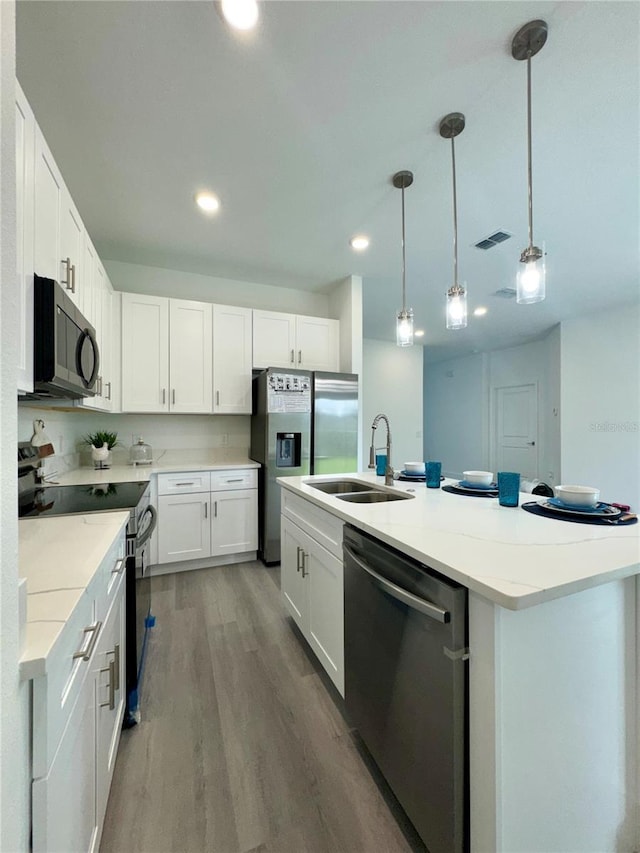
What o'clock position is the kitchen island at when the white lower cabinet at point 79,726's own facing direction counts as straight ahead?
The kitchen island is roughly at 11 o'clock from the white lower cabinet.

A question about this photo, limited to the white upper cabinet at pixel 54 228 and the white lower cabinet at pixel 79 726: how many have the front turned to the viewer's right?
2

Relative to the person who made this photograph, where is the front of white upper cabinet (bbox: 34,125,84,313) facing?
facing to the right of the viewer

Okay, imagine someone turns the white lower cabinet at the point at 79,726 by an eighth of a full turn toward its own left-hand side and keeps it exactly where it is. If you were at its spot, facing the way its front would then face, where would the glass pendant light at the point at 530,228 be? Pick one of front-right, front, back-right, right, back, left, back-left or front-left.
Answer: front-right

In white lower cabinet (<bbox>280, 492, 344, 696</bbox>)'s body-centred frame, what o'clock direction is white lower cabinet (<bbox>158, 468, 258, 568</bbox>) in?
white lower cabinet (<bbox>158, 468, 258, 568</bbox>) is roughly at 2 o'clock from white lower cabinet (<bbox>280, 492, 344, 696</bbox>).

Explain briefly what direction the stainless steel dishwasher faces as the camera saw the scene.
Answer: facing the viewer and to the left of the viewer

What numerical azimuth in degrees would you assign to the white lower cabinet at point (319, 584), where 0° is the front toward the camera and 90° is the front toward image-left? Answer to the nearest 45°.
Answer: approximately 90°

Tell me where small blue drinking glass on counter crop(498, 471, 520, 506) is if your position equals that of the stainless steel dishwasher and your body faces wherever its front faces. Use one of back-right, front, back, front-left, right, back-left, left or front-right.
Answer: back

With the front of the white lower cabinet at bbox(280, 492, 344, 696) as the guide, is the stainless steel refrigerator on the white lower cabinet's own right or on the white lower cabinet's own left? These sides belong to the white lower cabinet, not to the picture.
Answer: on the white lower cabinet's own right

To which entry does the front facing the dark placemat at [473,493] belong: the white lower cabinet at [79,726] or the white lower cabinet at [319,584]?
the white lower cabinet at [79,726]

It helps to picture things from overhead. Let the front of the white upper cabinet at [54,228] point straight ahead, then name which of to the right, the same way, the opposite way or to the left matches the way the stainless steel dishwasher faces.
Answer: the opposite way

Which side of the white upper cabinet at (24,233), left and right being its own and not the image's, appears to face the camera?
right

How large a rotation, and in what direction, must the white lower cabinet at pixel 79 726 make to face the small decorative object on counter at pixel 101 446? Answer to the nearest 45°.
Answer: approximately 90° to its left

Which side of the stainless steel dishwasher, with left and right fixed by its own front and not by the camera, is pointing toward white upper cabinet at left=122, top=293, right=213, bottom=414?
right

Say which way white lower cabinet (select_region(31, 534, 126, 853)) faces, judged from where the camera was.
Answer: facing to the right of the viewer

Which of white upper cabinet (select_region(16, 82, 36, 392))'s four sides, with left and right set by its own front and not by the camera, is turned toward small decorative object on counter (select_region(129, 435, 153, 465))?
left
